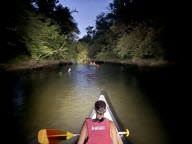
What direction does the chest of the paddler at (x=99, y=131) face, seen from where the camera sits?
away from the camera
